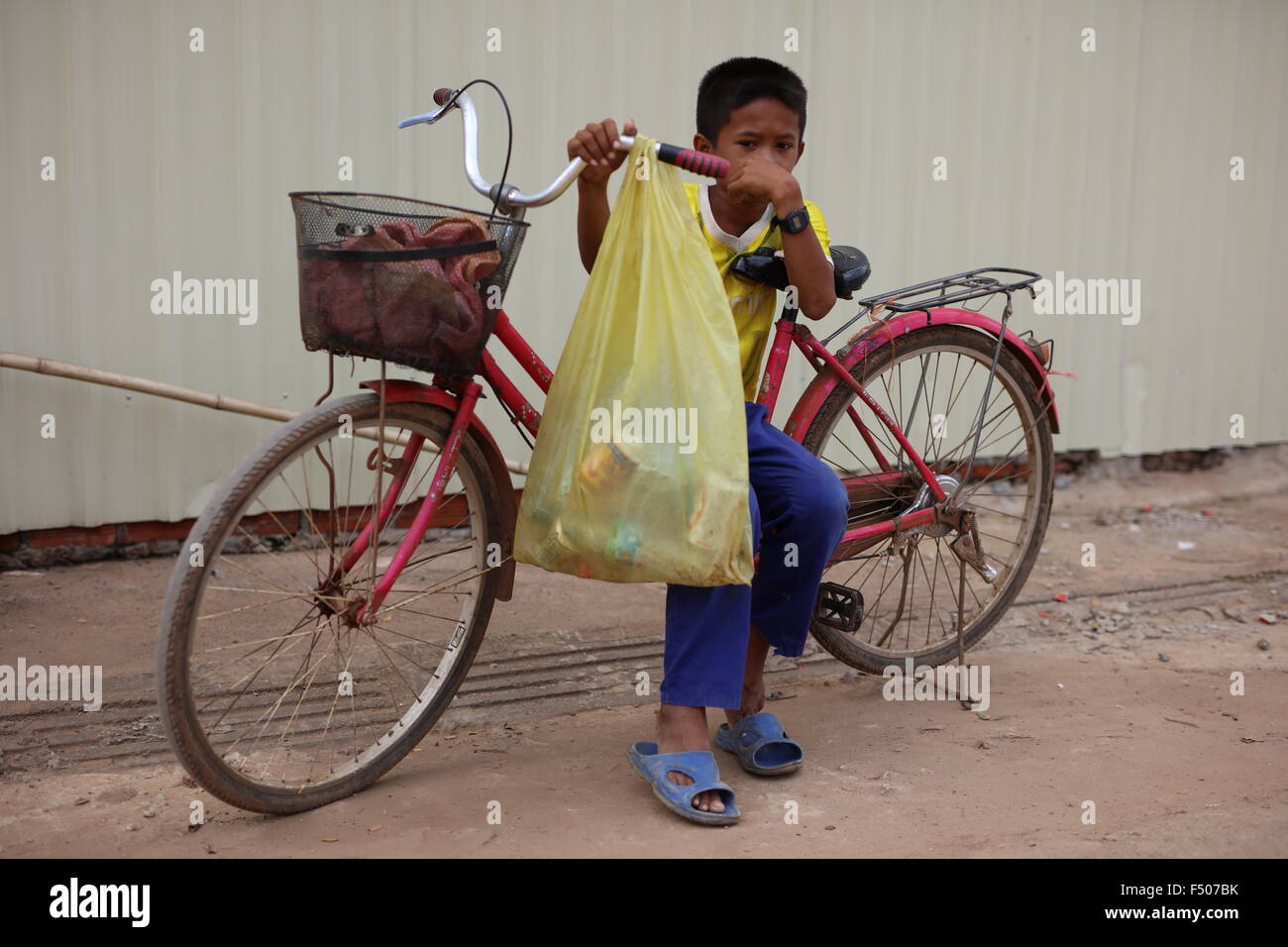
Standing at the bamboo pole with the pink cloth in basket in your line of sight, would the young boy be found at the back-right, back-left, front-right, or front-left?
front-left

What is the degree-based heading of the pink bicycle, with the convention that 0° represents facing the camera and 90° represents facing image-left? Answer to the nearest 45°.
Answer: approximately 45°
